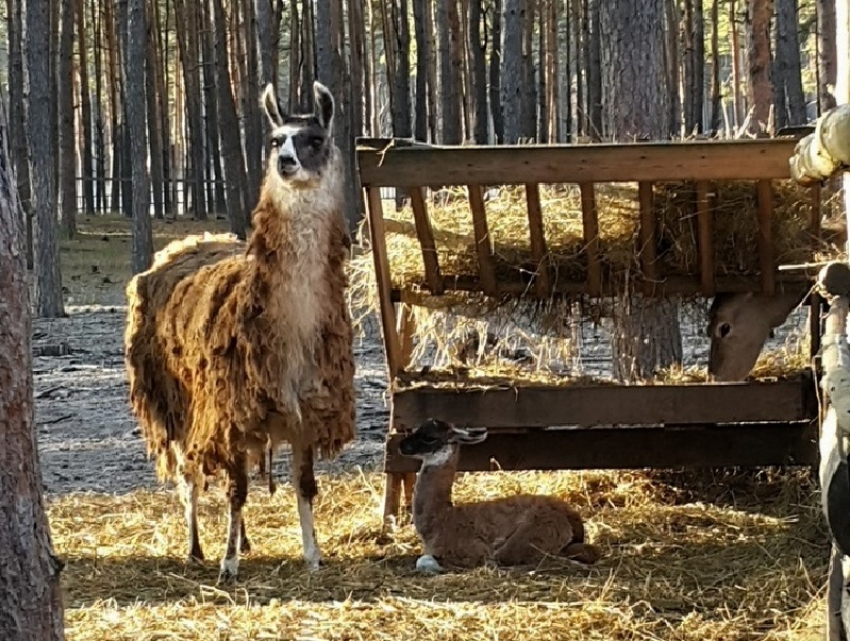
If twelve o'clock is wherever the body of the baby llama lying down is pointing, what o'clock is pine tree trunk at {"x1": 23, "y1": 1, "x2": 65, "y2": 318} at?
The pine tree trunk is roughly at 2 o'clock from the baby llama lying down.

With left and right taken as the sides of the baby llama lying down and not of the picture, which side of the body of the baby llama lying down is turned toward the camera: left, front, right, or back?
left

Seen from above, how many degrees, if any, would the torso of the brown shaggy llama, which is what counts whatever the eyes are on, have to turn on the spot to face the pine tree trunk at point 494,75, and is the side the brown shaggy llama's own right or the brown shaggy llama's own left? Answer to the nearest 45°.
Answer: approximately 135° to the brown shaggy llama's own left

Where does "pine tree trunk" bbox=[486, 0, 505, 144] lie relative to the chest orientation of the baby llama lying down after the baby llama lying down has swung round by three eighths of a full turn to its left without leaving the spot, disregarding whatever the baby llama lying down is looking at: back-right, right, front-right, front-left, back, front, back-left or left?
back-left

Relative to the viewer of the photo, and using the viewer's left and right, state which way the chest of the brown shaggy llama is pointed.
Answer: facing the viewer and to the right of the viewer

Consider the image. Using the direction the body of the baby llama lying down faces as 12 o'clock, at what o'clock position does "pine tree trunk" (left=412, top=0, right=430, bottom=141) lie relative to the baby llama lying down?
The pine tree trunk is roughly at 3 o'clock from the baby llama lying down.

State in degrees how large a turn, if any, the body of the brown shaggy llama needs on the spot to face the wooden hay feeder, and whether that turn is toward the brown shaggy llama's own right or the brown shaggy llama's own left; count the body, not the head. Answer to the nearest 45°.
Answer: approximately 45° to the brown shaggy llama's own left

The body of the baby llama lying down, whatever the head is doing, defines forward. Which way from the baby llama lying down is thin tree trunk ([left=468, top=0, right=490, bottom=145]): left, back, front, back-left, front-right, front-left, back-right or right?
right

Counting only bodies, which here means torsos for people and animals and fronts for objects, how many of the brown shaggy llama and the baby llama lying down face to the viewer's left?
1
